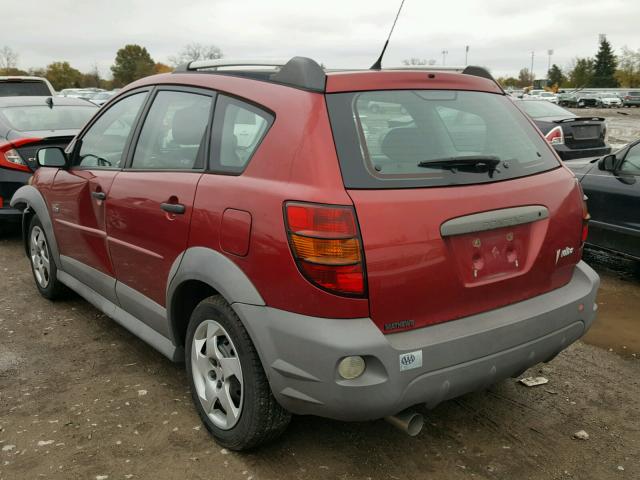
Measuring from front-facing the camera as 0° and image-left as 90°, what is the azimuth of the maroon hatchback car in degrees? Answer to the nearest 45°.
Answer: approximately 135°

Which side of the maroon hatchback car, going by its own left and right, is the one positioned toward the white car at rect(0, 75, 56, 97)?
front
